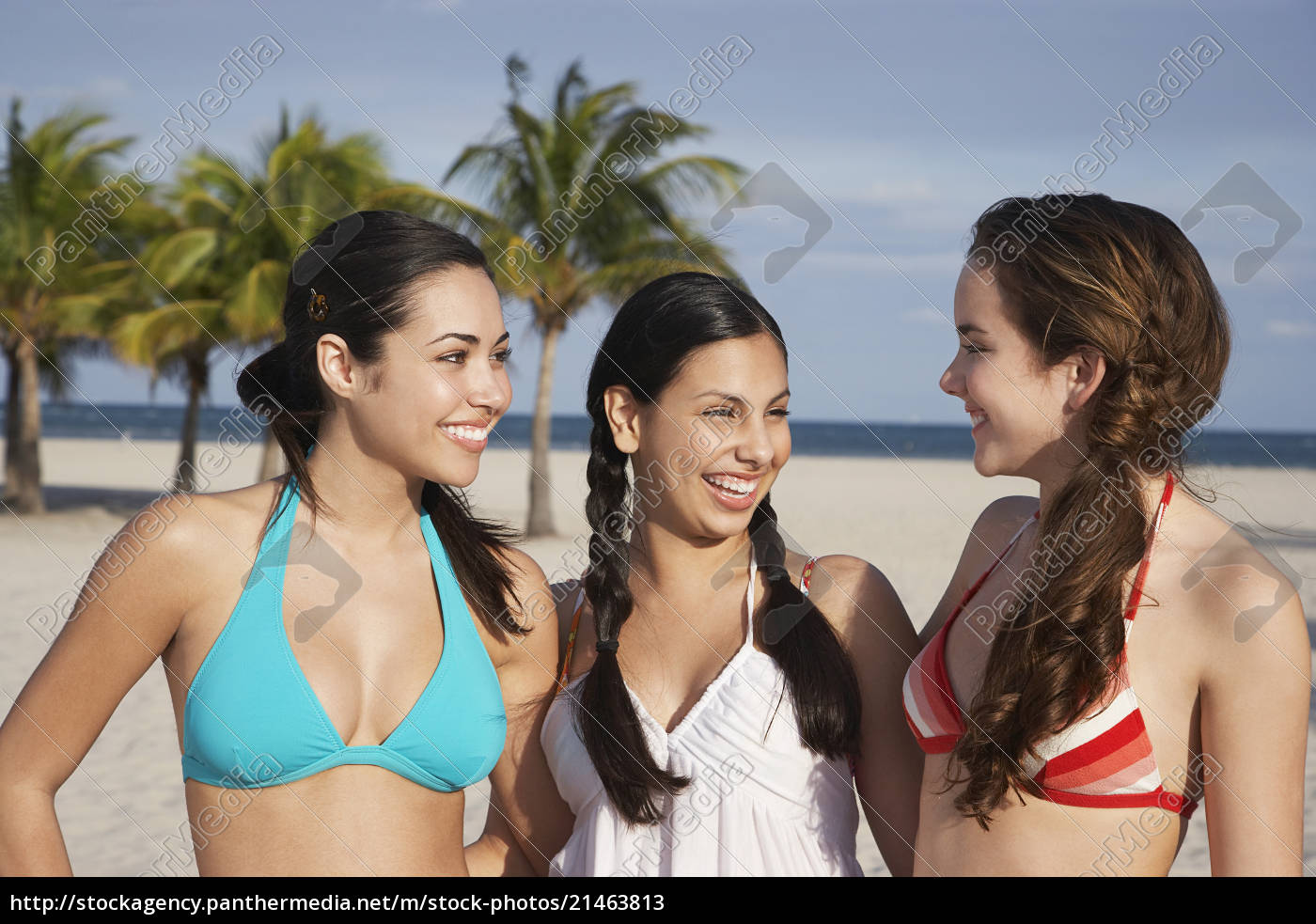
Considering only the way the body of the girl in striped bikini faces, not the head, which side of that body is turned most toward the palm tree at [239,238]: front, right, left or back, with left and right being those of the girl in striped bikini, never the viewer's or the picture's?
right

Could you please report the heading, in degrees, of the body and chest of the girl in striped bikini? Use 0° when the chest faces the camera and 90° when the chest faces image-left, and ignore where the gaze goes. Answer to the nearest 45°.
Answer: approximately 45°

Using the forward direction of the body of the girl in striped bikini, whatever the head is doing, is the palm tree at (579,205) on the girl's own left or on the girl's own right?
on the girl's own right

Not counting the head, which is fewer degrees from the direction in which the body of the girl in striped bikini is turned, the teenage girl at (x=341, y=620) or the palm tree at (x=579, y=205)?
the teenage girl

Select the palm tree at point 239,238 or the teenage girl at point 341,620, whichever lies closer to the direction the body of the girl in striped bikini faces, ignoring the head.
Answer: the teenage girl

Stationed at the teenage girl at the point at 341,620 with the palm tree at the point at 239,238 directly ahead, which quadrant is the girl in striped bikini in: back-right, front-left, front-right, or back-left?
back-right

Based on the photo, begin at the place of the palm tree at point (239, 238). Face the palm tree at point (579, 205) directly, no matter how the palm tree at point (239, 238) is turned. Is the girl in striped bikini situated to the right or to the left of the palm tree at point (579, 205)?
right

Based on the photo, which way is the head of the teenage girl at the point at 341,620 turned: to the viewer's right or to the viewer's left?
to the viewer's right

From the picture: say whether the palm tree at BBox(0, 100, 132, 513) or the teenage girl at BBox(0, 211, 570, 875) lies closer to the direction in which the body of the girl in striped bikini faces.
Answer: the teenage girl

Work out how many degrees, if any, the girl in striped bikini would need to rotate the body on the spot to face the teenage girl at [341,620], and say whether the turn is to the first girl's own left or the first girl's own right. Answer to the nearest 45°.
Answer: approximately 45° to the first girl's own right

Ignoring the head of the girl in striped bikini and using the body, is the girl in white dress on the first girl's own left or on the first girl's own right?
on the first girl's own right
